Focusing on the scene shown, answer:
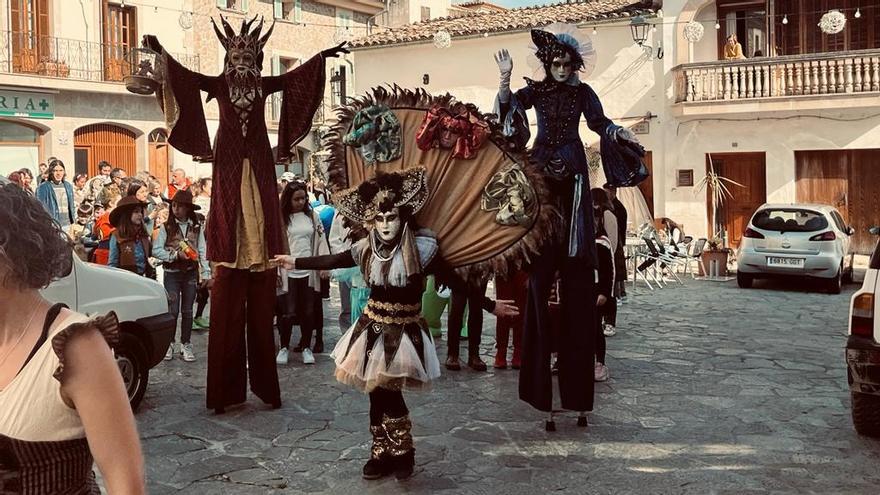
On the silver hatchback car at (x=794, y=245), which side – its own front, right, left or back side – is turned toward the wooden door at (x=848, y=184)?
front

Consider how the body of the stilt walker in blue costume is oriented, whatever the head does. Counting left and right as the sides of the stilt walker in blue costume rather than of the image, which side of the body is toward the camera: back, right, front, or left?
front

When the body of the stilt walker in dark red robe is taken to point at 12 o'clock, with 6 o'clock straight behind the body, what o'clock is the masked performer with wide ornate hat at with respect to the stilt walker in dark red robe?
The masked performer with wide ornate hat is roughly at 11 o'clock from the stilt walker in dark red robe.

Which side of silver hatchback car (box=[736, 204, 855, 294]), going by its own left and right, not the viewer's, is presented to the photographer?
back

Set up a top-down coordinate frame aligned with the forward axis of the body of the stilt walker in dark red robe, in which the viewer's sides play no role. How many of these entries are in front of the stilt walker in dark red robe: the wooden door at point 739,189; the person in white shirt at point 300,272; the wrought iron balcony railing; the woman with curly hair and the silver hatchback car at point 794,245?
1

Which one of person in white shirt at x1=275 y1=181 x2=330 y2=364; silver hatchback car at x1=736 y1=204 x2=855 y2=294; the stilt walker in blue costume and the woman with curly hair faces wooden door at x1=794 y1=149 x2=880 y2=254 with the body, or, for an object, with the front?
the silver hatchback car

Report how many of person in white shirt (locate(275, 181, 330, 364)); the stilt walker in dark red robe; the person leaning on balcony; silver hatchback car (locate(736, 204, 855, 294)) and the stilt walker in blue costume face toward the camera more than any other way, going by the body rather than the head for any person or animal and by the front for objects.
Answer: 4

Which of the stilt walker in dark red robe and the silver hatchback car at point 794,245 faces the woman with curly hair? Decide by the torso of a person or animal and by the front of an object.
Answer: the stilt walker in dark red robe

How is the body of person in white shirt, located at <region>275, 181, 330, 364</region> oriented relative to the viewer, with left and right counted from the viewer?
facing the viewer

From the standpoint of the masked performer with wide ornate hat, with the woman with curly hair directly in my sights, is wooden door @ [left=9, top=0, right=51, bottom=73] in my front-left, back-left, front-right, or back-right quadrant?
back-right

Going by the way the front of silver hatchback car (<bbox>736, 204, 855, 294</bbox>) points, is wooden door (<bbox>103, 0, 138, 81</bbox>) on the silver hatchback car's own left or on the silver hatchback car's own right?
on the silver hatchback car's own left

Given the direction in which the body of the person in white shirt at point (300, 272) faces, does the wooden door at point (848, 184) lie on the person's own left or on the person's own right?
on the person's own left
